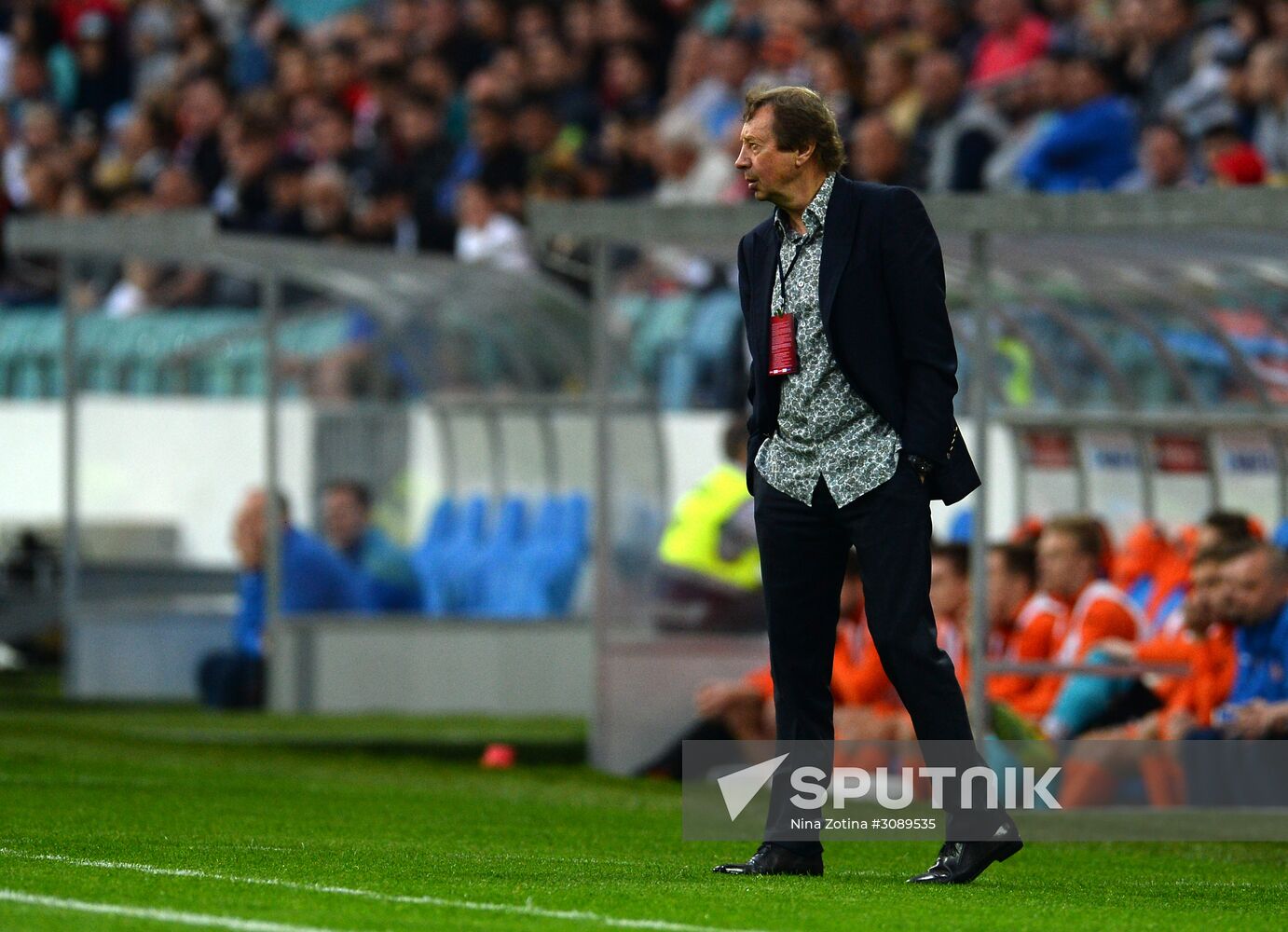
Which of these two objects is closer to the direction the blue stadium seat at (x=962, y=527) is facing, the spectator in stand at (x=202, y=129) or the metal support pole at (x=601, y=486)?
the metal support pole

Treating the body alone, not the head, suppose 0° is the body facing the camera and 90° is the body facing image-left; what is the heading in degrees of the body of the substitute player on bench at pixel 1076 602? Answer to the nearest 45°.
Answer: approximately 45°

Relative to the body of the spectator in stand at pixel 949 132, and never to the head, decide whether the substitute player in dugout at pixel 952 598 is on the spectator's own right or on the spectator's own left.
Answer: on the spectator's own left

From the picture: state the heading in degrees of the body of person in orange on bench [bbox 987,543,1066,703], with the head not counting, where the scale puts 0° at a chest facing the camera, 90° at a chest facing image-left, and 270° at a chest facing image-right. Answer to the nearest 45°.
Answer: approximately 45°

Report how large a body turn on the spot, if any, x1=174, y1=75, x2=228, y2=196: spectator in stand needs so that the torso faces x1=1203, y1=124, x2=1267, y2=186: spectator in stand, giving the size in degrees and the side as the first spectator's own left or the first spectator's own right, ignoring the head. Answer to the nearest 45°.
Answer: approximately 90° to the first spectator's own left

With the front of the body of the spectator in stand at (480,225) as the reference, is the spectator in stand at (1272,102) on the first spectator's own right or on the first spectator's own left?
on the first spectator's own left

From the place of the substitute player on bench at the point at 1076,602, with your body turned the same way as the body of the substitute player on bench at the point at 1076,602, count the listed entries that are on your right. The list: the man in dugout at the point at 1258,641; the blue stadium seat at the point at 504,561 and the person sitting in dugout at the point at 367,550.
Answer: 2

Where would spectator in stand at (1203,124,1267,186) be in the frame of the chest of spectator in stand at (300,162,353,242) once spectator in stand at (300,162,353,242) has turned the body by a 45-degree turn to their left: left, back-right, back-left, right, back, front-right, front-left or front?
front-left

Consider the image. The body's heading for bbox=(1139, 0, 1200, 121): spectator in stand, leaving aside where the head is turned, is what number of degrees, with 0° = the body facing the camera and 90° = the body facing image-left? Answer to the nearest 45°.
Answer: approximately 45°
